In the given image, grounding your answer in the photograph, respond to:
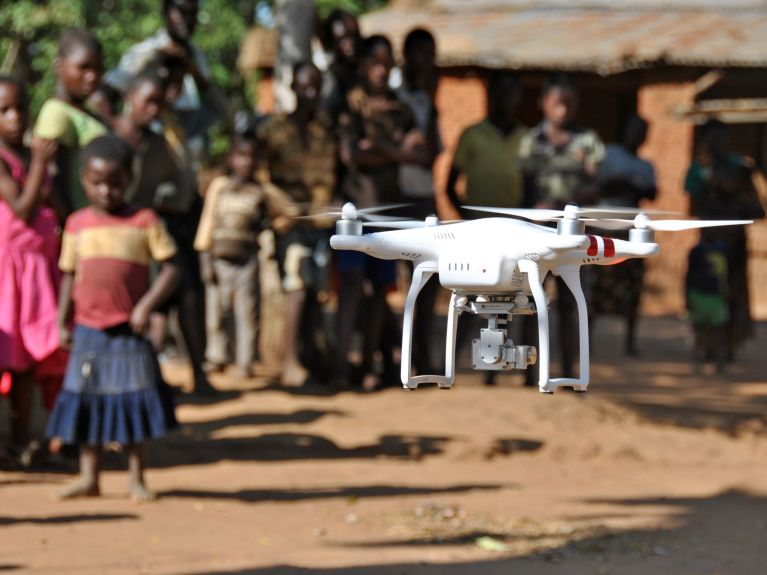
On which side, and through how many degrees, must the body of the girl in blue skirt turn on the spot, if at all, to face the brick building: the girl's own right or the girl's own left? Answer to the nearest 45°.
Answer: approximately 135° to the girl's own left

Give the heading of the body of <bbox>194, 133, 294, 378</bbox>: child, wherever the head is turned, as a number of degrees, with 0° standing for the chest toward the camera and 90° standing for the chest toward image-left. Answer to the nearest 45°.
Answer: approximately 0°

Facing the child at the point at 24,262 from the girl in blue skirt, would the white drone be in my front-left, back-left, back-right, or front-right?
back-left

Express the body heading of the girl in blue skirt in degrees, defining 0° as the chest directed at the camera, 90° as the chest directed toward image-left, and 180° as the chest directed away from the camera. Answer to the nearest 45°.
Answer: approximately 0°

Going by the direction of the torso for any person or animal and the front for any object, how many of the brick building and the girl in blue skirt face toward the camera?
2
